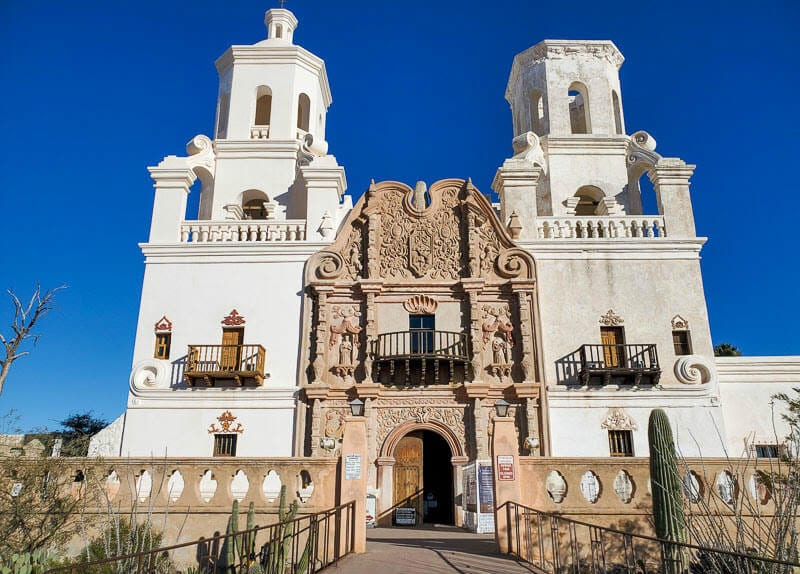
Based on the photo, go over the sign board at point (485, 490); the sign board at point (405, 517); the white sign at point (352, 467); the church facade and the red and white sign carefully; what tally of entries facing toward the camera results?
5

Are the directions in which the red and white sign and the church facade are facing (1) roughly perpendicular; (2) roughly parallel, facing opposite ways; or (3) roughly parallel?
roughly parallel

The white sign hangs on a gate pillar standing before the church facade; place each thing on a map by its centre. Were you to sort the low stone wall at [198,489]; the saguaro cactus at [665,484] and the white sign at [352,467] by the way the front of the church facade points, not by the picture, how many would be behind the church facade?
0

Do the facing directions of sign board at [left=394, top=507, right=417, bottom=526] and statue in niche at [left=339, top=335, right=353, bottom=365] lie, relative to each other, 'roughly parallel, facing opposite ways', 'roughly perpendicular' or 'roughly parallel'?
roughly parallel

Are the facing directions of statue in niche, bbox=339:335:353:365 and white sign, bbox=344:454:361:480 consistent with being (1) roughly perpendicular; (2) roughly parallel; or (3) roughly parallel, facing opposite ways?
roughly parallel

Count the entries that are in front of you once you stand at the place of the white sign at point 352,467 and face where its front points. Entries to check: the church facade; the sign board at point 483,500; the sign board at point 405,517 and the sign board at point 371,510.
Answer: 0

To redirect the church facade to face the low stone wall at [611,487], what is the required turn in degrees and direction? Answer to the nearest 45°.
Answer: approximately 45° to its left

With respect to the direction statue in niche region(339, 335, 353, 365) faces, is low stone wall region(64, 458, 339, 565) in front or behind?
in front

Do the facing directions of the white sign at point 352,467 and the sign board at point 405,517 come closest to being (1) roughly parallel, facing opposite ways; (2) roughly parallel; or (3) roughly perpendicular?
roughly parallel

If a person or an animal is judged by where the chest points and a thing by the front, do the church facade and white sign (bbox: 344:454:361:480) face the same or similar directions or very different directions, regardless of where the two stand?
same or similar directions

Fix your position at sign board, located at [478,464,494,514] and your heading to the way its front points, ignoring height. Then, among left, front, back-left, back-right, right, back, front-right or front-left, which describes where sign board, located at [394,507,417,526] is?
back-right

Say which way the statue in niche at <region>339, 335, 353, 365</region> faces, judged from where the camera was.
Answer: facing the viewer

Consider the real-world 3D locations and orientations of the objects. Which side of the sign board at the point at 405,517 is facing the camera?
front

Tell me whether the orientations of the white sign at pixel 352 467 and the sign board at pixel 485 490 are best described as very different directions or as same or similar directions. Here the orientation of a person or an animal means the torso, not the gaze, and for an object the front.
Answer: same or similar directions

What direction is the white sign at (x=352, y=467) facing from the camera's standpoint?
toward the camera

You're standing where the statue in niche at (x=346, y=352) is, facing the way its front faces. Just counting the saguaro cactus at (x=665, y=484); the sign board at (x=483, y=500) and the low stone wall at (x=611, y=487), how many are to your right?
0
